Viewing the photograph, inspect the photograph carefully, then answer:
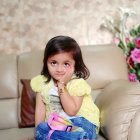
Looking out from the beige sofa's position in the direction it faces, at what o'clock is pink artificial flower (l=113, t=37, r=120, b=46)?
The pink artificial flower is roughly at 8 o'clock from the beige sofa.

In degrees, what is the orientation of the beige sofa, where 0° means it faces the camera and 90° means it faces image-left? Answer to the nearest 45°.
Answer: approximately 0°
